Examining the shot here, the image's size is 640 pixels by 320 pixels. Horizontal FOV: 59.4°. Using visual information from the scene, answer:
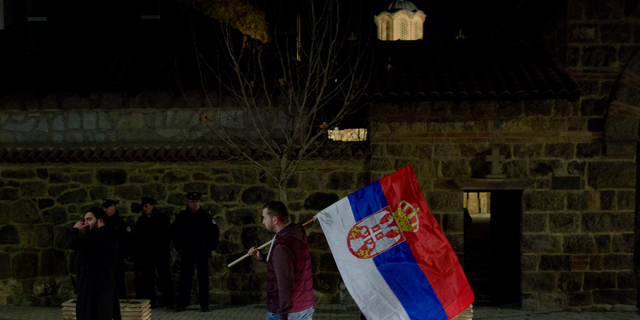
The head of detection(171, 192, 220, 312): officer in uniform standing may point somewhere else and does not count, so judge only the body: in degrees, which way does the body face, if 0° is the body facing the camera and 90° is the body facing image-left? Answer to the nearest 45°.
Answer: approximately 0°

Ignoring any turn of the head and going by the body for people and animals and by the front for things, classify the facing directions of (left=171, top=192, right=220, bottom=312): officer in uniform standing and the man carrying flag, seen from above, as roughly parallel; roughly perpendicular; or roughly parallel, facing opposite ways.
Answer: roughly perpendicular

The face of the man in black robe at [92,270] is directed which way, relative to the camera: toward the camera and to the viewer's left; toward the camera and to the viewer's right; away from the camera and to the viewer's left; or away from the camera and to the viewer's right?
toward the camera and to the viewer's left

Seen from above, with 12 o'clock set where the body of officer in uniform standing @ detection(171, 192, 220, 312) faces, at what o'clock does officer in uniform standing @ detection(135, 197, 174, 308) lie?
officer in uniform standing @ detection(135, 197, 174, 308) is roughly at 4 o'clock from officer in uniform standing @ detection(171, 192, 220, 312).

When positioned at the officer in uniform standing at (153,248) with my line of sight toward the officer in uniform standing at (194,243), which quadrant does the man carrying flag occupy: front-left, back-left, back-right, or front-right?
front-right

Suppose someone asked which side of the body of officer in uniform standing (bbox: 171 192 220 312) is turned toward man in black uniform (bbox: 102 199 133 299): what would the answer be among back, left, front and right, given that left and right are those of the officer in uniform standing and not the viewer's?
right

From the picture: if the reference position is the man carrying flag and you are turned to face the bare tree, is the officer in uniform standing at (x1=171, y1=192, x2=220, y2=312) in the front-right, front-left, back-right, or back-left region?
front-left
